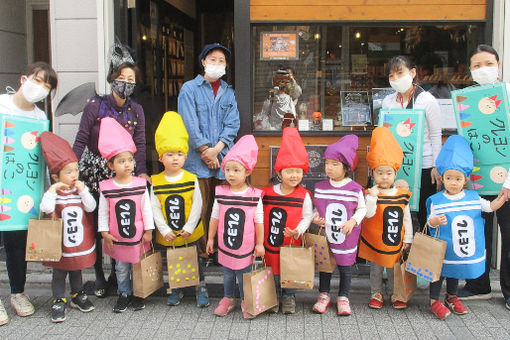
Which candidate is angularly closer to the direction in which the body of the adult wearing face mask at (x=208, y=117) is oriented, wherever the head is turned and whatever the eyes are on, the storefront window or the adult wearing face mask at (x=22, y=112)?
the adult wearing face mask

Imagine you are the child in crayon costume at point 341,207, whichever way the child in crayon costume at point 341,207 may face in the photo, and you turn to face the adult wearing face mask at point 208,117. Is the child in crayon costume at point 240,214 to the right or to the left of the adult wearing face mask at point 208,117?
left

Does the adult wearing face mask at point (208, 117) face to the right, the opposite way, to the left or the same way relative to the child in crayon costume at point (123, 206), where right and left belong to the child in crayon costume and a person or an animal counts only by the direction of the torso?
the same way

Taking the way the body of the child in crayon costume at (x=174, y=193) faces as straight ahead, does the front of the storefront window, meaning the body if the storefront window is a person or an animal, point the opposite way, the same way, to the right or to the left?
the same way

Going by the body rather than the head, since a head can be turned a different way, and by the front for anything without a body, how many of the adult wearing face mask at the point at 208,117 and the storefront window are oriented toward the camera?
2

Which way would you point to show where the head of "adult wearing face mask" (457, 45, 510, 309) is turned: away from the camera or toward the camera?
toward the camera

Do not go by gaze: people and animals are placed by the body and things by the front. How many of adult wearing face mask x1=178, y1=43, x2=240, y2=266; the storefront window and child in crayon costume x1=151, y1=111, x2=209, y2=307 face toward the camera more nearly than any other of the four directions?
3

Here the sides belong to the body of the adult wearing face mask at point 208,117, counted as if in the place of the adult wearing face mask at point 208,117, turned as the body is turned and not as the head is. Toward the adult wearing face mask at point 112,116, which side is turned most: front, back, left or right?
right

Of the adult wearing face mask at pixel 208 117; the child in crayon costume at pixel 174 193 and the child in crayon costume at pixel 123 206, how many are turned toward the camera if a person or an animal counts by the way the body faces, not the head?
3

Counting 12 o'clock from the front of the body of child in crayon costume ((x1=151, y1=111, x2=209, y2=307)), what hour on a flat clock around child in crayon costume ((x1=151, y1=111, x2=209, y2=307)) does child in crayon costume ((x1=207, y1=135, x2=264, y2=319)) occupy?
child in crayon costume ((x1=207, y1=135, x2=264, y2=319)) is roughly at 10 o'clock from child in crayon costume ((x1=151, y1=111, x2=209, y2=307)).

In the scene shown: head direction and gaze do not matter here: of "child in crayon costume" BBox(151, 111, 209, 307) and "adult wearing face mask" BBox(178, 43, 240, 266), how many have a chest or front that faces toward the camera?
2

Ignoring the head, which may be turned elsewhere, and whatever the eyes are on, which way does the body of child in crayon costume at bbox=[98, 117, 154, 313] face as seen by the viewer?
toward the camera

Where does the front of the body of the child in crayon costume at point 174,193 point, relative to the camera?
toward the camera

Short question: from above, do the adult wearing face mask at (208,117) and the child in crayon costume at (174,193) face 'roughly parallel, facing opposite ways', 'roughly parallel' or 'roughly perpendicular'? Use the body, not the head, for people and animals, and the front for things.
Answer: roughly parallel
